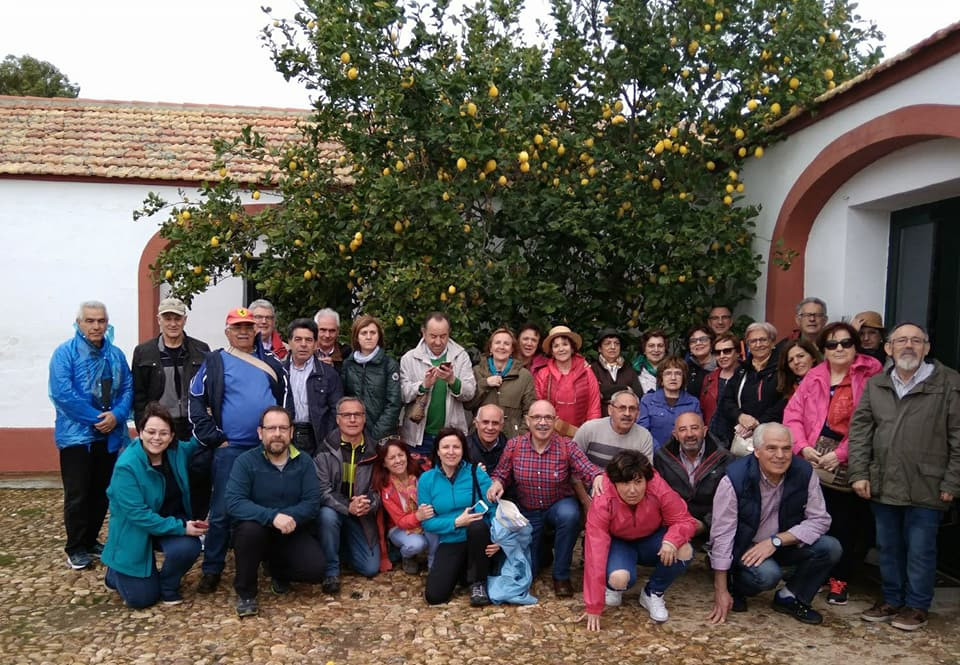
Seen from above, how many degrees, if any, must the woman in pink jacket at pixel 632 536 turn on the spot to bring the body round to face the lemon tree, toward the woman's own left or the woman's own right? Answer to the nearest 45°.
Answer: approximately 135° to the woman's own right

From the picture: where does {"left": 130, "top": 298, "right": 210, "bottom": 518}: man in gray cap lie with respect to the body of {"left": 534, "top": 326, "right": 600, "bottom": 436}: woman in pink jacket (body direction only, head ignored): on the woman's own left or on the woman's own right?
on the woman's own right

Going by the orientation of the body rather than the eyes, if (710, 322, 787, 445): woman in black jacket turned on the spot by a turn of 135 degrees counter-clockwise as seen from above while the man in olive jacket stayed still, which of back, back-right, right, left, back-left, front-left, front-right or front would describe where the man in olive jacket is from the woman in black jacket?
front-right
